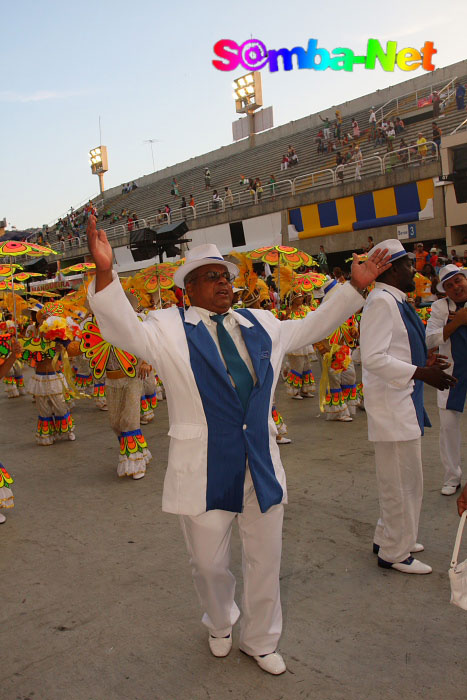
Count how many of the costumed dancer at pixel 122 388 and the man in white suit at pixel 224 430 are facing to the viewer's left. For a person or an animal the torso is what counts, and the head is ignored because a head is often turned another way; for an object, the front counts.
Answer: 0

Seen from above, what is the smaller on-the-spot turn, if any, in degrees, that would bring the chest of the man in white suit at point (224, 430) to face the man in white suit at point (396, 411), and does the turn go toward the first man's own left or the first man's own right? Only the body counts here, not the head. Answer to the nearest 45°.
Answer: approximately 90° to the first man's own left

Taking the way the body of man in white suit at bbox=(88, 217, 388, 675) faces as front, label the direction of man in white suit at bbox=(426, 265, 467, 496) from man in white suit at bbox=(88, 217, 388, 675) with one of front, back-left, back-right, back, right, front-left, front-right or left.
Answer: left

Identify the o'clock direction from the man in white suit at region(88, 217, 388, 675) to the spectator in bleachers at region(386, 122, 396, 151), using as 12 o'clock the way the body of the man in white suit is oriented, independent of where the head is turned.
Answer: The spectator in bleachers is roughly at 8 o'clock from the man in white suit.

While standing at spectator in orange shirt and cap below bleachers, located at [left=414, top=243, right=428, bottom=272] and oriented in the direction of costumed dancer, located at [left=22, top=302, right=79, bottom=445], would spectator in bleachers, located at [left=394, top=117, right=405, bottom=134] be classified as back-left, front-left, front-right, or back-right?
back-right
